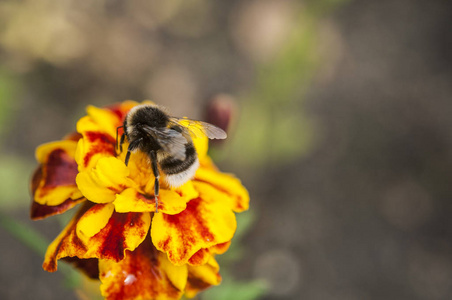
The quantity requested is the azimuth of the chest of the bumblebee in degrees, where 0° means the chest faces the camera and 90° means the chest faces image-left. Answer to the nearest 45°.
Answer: approximately 90°
